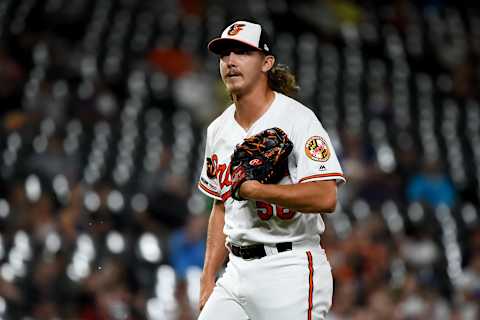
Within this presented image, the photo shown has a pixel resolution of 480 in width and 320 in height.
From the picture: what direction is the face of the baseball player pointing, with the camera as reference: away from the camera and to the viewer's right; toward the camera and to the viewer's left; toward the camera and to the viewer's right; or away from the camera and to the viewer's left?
toward the camera and to the viewer's left

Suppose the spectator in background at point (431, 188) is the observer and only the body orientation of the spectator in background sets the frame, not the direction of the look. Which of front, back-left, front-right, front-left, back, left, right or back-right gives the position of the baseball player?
front

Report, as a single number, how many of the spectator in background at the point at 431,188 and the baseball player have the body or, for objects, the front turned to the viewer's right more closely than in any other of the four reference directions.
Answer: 0

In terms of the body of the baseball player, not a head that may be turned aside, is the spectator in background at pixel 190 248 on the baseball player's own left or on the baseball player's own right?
on the baseball player's own right

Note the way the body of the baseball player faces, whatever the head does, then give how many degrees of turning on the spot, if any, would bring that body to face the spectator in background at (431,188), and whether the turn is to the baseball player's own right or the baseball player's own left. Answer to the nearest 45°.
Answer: approximately 135° to the baseball player's own right

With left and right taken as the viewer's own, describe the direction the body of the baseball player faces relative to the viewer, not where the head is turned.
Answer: facing the viewer and to the left of the viewer

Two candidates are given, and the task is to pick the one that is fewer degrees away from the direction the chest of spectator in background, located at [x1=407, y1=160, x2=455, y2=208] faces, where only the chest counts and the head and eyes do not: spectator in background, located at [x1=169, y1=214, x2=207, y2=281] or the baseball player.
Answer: the baseball player

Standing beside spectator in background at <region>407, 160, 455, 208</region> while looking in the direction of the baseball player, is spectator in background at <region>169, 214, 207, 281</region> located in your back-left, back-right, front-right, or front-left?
front-right

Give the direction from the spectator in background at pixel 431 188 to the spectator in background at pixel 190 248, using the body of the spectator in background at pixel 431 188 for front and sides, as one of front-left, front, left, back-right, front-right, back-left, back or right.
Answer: front-right

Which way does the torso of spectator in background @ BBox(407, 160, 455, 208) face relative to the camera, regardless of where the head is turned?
toward the camera
